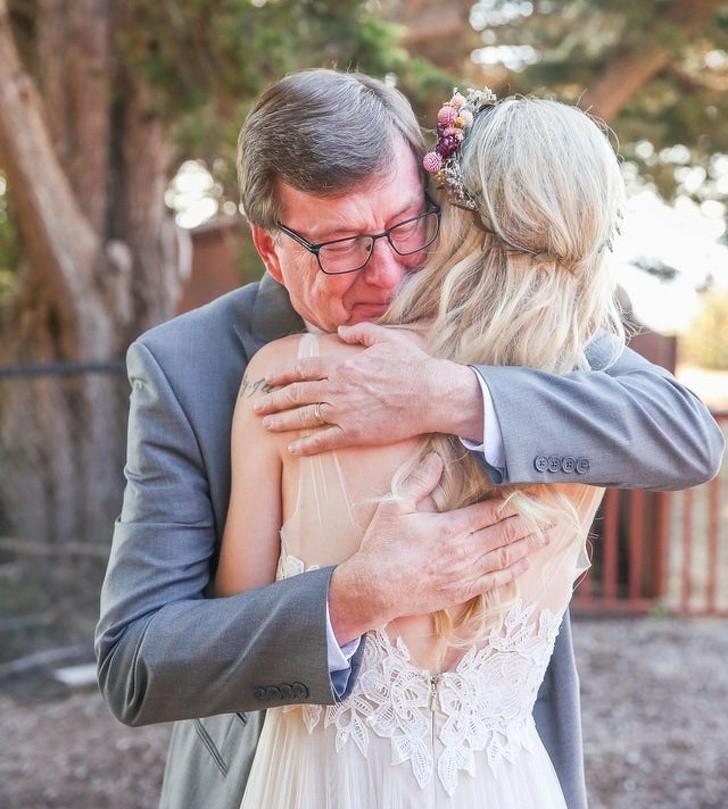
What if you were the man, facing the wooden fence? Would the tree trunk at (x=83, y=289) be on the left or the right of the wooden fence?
left

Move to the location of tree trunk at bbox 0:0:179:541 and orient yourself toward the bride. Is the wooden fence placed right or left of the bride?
left

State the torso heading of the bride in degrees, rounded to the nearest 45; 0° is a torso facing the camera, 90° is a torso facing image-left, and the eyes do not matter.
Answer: approximately 180°

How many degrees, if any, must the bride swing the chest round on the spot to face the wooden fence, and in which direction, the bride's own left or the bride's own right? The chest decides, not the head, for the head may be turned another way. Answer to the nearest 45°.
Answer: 0° — they already face it
